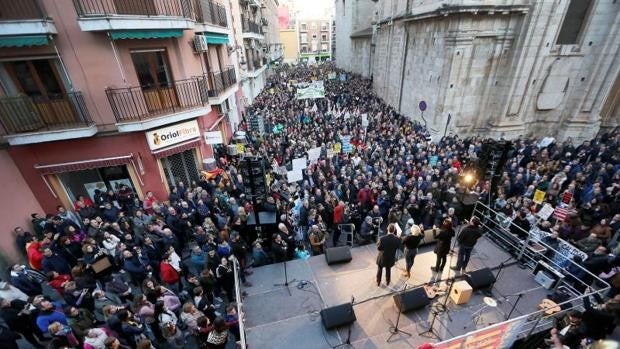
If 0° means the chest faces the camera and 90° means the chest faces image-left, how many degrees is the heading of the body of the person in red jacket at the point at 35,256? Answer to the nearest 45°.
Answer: approximately 270°

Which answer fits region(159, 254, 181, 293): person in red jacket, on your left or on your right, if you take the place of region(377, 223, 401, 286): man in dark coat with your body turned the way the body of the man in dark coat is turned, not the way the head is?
on your left

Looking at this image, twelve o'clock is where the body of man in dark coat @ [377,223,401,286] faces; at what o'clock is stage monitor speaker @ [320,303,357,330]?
The stage monitor speaker is roughly at 7 o'clock from the man in dark coat.

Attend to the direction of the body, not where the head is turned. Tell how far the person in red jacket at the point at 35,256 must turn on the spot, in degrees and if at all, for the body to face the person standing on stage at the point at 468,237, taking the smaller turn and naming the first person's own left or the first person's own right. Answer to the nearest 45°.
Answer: approximately 45° to the first person's own right

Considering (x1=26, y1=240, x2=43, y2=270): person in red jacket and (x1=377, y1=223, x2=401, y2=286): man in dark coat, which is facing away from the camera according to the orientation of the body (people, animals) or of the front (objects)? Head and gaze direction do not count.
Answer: the man in dark coat

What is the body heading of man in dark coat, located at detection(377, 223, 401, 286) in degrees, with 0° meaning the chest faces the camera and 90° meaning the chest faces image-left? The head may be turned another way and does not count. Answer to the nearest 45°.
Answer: approximately 180°

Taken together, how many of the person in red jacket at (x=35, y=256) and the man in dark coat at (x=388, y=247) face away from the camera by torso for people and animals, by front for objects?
1

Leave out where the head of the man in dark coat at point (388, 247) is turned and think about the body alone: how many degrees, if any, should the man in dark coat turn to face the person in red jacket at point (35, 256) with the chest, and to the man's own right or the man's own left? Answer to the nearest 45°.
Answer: approximately 90° to the man's own left
